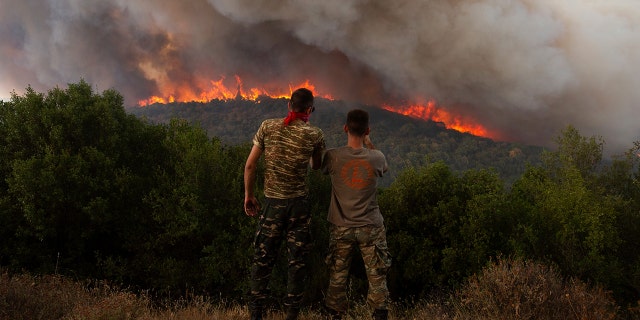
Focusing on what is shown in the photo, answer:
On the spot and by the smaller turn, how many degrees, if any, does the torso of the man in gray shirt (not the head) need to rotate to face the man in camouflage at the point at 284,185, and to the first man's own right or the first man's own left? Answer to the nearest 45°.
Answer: approximately 90° to the first man's own left

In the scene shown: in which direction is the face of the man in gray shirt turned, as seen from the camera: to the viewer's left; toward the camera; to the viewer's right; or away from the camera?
away from the camera

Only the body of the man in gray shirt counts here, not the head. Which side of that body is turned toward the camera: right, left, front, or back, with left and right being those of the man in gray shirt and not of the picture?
back

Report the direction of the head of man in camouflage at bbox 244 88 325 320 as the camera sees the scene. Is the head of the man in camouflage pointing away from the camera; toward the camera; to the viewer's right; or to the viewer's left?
away from the camera

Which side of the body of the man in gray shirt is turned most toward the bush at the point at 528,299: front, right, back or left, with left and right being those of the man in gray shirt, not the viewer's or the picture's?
right
